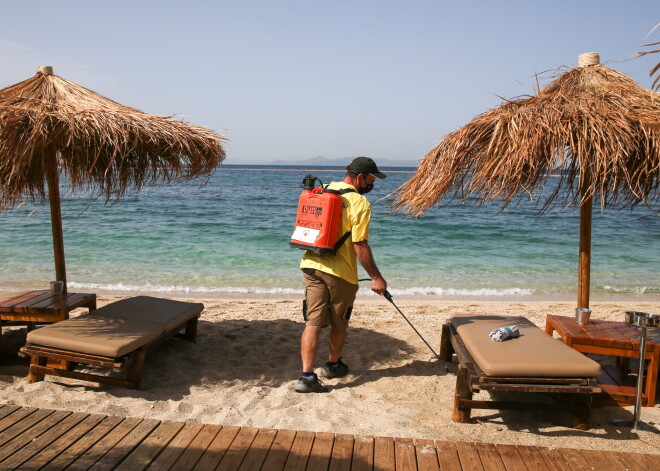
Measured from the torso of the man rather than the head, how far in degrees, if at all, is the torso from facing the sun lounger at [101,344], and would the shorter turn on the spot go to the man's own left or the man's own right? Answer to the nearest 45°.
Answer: approximately 135° to the man's own left

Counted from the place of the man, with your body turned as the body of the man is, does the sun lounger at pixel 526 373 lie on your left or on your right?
on your right

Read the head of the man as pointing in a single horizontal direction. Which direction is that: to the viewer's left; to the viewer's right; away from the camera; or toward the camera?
to the viewer's right

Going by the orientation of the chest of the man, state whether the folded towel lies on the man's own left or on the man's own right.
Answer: on the man's own right

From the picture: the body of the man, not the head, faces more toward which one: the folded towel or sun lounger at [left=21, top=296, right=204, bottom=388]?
the folded towel

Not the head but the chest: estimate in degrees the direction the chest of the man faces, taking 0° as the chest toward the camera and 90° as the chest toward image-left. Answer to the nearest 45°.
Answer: approximately 225°
